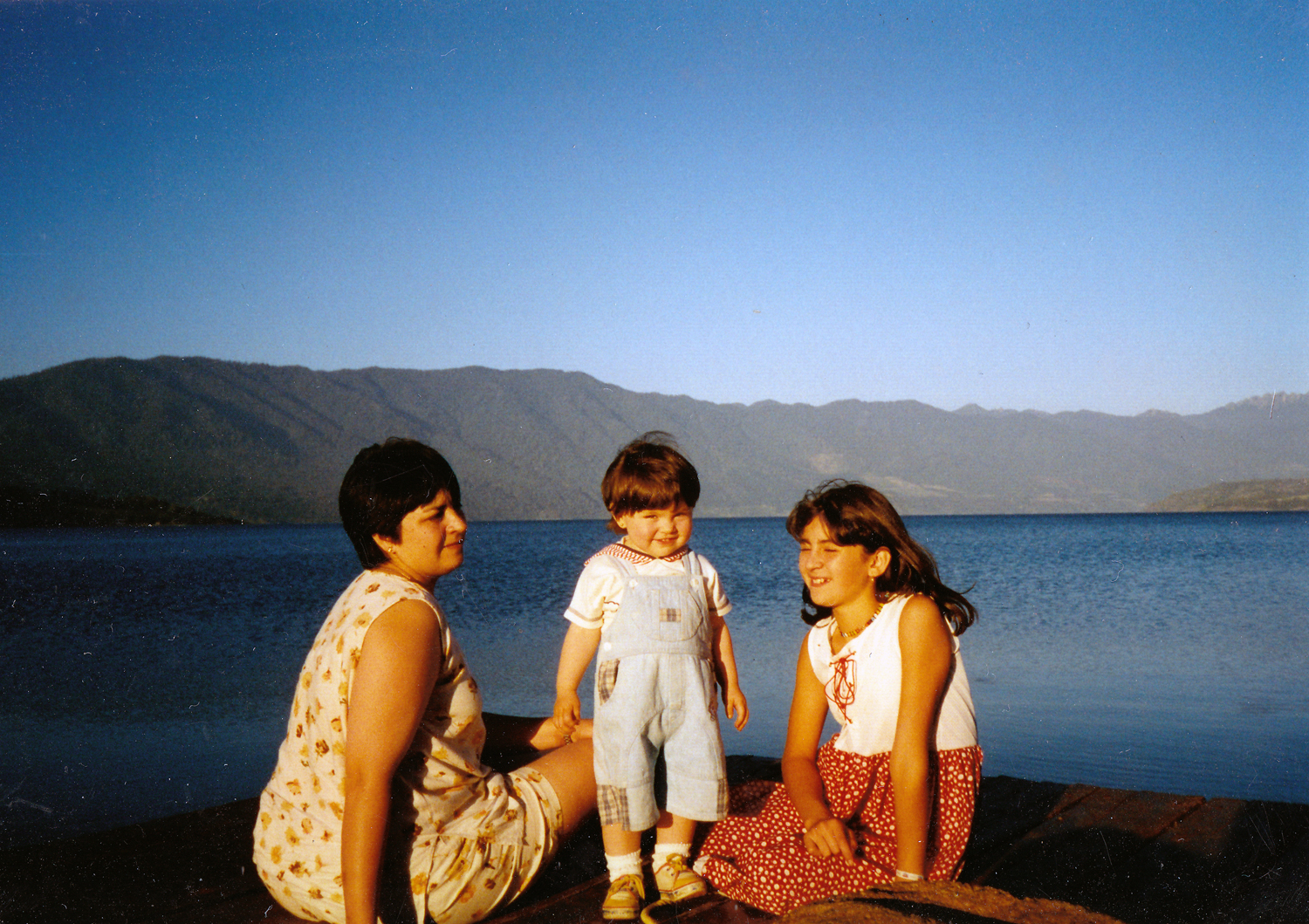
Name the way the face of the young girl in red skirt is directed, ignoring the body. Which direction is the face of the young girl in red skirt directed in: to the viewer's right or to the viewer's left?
to the viewer's left

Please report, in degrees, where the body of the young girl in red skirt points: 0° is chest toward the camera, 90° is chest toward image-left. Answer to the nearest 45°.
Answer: approximately 45°
